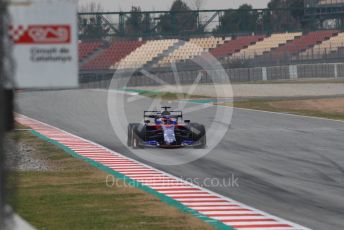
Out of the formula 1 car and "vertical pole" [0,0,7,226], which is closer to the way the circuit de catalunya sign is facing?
the vertical pole

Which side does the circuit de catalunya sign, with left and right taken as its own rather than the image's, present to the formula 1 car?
back

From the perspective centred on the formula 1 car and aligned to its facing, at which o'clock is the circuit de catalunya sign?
The circuit de catalunya sign is roughly at 12 o'clock from the formula 1 car.

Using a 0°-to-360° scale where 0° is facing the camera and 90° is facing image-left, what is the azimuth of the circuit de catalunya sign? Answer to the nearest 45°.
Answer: approximately 0°

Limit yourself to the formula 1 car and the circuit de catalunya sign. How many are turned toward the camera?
2

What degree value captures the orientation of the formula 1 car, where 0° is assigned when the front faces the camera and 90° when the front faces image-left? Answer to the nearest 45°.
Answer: approximately 0°

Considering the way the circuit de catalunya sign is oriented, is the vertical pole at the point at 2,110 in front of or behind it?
in front

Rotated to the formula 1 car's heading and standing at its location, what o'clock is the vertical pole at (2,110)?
The vertical pole is roughly at 12 o'clock from the formula 1 car.
